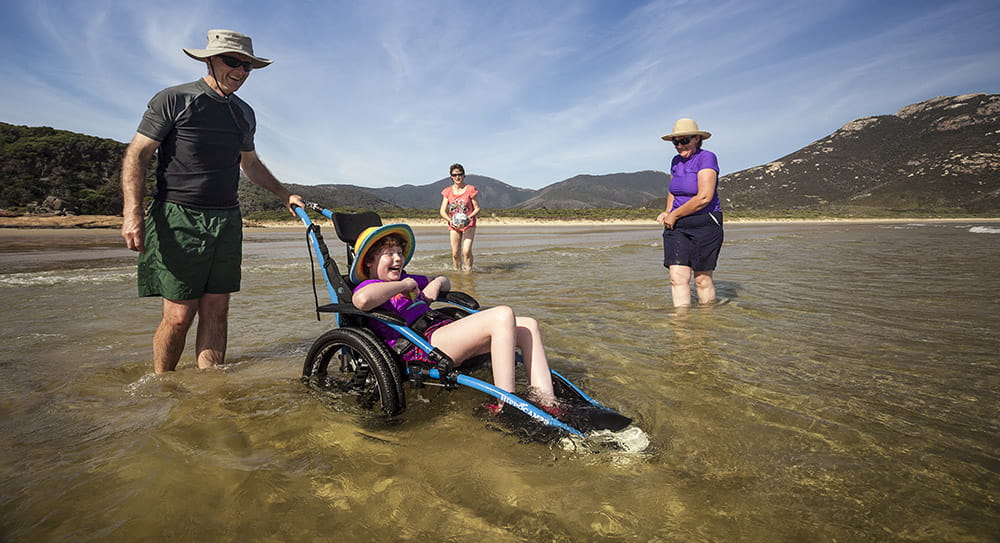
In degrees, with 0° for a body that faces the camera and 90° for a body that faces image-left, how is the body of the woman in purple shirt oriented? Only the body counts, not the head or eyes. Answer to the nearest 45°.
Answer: approximately 45°

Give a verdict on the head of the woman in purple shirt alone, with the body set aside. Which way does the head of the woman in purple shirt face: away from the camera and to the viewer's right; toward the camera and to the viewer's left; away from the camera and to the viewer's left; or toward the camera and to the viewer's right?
toward the camera and to the viewer's left

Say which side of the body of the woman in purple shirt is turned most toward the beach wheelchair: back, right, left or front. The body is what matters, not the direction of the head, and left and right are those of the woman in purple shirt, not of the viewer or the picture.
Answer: front

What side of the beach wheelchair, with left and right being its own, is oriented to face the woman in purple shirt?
left

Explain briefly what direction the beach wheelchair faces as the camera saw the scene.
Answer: facing the viewer and to the right of the viewer

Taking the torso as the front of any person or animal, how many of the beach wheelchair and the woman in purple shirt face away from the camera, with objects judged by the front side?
0
